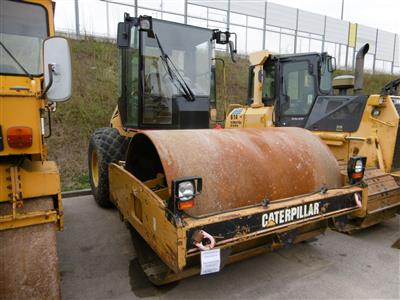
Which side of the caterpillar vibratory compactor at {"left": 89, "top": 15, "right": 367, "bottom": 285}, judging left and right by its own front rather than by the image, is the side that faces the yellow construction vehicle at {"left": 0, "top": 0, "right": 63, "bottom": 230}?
right

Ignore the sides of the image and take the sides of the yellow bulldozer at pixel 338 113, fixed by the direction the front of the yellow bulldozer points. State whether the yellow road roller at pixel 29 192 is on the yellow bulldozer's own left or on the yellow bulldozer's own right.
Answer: on the yellow bulldozer's own right

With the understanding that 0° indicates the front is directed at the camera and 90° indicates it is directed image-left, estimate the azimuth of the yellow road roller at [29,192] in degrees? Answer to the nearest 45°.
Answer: approximately 0°

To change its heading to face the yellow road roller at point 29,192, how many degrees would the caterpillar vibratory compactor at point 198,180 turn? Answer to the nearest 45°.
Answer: approximately 90° to its right

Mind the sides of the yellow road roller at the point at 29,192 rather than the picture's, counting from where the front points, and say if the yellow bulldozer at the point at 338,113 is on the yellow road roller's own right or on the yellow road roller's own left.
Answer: on the yellow road roller's own left

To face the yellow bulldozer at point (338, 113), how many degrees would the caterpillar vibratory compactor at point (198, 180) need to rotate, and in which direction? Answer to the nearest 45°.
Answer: approximately 90° to its left
